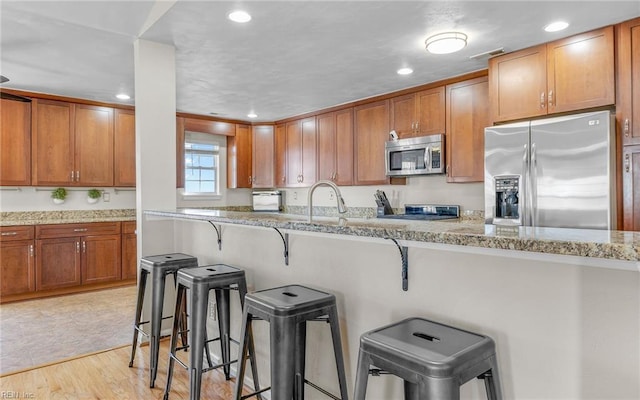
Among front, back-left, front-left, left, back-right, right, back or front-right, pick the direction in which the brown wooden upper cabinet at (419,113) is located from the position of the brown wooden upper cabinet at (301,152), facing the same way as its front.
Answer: left

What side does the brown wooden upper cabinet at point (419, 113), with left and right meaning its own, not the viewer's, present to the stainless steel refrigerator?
left

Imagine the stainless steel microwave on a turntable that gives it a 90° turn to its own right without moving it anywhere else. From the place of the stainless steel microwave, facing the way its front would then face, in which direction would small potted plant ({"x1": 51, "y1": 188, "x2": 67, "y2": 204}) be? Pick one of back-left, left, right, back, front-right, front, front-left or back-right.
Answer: front-left

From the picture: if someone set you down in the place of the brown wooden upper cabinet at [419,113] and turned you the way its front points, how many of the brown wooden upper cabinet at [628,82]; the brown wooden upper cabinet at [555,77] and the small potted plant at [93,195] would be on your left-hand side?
2

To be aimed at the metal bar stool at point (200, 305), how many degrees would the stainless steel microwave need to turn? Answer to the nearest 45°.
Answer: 0° — it already faces it

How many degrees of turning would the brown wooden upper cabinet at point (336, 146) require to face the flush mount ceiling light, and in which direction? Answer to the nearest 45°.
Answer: approximately 45° to its left

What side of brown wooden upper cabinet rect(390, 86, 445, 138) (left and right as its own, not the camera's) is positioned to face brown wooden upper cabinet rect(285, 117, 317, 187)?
right

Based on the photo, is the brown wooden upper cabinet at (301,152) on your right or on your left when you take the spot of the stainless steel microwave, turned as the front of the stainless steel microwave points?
on your right

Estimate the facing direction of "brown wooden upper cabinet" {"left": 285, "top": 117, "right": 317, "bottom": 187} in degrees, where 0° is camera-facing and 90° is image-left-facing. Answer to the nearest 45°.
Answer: approximately 45°

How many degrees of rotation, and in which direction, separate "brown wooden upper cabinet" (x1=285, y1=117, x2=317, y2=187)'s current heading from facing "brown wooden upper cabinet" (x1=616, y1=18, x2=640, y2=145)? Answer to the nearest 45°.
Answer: approximately 90° to its left
